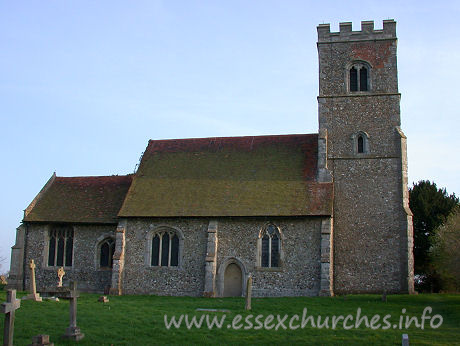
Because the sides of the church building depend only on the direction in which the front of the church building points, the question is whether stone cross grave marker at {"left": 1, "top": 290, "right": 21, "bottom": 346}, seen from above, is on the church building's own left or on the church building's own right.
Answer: on the church building's own right

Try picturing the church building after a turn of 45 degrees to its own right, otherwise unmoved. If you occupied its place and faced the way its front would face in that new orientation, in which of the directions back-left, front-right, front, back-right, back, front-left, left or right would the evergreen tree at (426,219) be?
left

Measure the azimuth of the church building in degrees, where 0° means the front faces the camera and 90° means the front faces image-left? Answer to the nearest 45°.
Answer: approximately 0°
